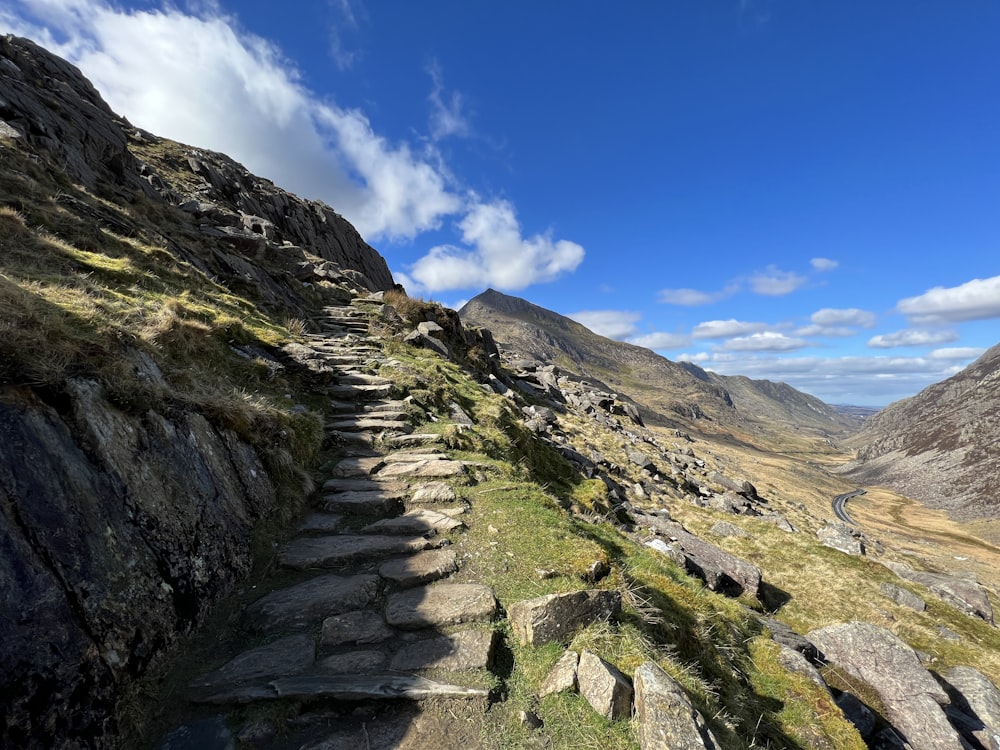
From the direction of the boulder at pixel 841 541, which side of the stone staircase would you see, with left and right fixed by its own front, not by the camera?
left

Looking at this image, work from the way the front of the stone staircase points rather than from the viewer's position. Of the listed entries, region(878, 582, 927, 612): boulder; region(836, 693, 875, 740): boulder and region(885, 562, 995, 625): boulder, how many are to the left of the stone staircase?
3

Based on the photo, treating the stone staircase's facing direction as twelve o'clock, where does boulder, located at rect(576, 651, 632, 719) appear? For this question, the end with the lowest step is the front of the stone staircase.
The boulder is roughly at 10 o'clock from the stone staircase.

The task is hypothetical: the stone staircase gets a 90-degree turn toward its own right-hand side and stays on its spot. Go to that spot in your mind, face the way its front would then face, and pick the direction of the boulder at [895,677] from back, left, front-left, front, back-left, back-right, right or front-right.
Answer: back

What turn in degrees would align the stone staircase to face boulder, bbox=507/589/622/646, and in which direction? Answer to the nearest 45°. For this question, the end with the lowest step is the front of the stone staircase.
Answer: approximately 90° to its left

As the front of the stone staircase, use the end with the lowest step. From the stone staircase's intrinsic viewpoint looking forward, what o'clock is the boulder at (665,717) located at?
The boulder is roughly at 10 o'clock from the stone staircase.

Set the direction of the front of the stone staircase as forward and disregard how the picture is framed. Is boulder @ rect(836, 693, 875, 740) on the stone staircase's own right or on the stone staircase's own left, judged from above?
on the stone staircase's own left

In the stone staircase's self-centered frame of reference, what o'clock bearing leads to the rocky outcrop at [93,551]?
The rocky outcrop is roughly at 3 o'clock from the stone staircase.

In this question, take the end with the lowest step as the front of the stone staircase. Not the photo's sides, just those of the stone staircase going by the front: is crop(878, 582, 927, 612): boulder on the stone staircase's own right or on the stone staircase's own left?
on the stone staircase's own left

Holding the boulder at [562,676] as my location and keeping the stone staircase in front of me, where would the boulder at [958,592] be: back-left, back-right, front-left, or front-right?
back-right

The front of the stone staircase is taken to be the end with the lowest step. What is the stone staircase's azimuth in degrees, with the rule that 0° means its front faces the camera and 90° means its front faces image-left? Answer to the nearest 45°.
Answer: approximately 0°
